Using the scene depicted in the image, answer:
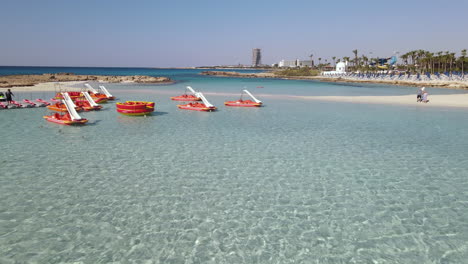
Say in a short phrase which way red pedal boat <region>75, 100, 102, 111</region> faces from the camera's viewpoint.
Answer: facing to the left of the viewer

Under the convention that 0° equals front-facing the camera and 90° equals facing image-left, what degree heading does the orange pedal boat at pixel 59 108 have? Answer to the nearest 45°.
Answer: approximately 90°

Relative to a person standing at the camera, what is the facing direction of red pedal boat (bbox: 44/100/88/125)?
facing to the left of the viewer

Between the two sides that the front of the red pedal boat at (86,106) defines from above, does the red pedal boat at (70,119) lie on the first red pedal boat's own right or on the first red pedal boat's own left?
on the first red pedal boat's own left
